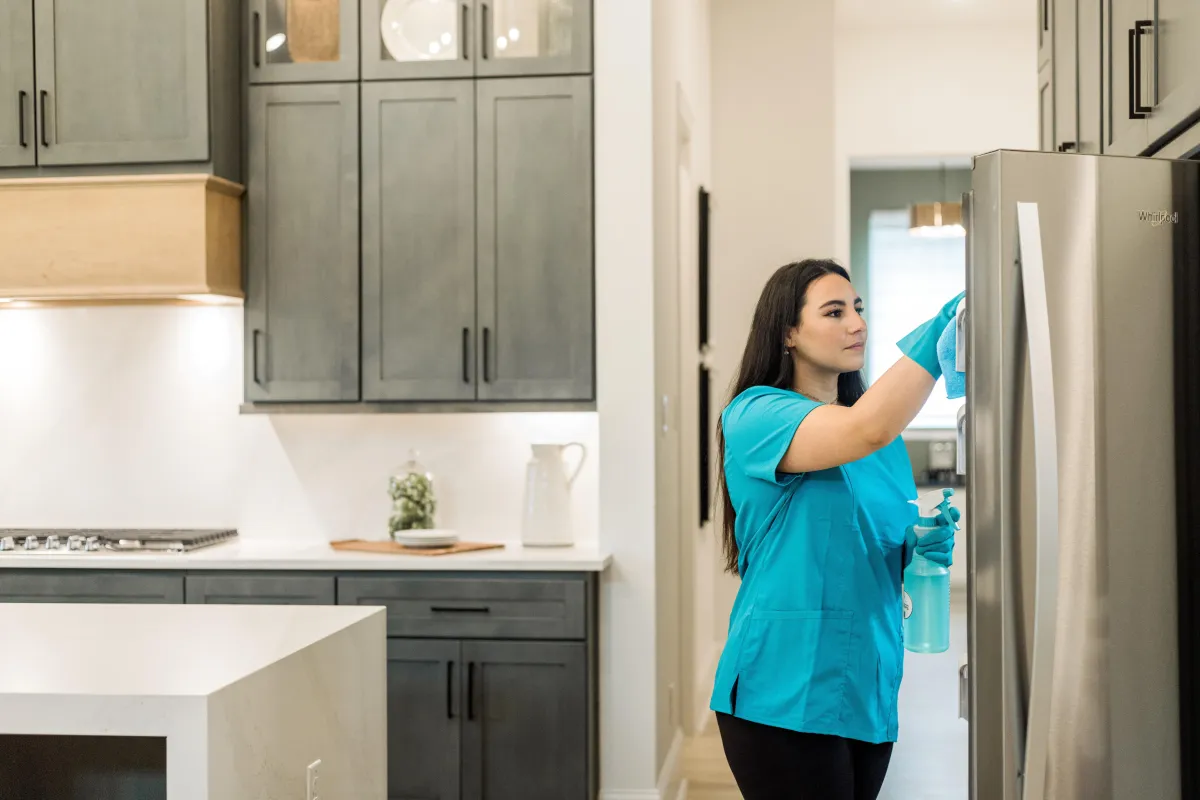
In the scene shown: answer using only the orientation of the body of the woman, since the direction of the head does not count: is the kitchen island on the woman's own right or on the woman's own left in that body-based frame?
on the woman's own right

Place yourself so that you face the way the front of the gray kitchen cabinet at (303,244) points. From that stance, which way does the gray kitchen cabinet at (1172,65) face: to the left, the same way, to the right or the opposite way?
to the right

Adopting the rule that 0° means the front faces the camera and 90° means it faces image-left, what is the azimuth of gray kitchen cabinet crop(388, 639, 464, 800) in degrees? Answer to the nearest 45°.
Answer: approximately 0°

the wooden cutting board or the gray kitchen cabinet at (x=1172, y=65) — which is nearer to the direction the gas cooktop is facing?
the gray kitchen cabinet

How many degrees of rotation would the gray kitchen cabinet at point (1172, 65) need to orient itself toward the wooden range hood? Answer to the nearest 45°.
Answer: approximately 45° to its right

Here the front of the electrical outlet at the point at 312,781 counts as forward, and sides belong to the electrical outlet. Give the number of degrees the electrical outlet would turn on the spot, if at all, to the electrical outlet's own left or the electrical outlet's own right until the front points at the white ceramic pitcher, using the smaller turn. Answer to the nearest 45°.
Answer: approximately 90° to the electrical outlet's own left

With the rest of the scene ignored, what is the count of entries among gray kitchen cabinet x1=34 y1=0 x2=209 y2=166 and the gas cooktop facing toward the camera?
2

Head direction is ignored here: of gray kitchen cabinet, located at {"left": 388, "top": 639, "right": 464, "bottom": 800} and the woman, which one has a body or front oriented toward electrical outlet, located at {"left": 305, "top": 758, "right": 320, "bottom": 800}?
the gray kitchen cabinet

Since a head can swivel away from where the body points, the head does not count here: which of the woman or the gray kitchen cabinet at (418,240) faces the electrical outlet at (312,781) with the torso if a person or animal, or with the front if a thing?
the gray kitchen cabinet
